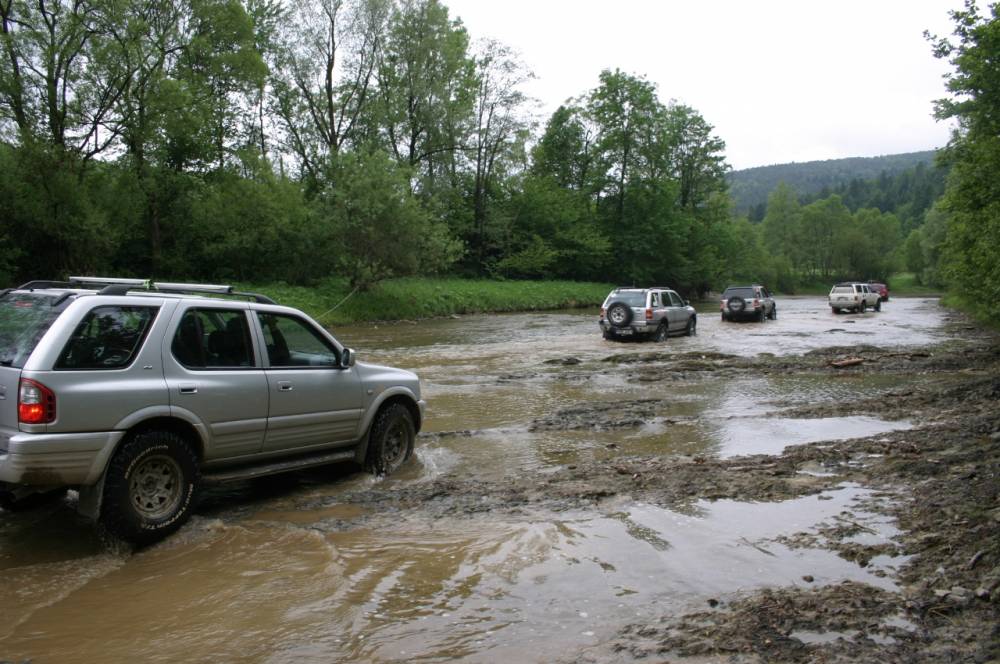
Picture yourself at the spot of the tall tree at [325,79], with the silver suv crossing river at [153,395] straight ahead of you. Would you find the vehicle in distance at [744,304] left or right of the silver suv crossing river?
left

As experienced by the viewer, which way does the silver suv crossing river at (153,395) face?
facing away from the viewer and to the right of the viewer

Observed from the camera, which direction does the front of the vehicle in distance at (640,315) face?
facing away from the viewer and to the right of the viewer

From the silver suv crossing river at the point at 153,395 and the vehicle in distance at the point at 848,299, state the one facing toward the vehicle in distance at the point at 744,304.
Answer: the silver suv crossing river

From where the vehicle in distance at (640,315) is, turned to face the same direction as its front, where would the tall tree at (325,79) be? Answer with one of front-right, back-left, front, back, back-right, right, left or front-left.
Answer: left

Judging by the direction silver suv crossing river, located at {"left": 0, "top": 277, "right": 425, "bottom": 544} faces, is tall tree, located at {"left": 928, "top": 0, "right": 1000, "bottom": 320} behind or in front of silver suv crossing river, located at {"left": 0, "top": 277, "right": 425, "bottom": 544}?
in front

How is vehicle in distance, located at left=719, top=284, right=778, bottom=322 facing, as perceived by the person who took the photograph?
facing away from the viewer and to the right of the viewer

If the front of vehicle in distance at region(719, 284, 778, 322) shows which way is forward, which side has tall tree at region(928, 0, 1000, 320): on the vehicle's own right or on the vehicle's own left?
on the vehicle's own right

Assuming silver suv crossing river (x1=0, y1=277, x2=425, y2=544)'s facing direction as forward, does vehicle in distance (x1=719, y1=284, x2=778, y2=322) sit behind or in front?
in front

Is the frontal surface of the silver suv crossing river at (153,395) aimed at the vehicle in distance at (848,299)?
yes
